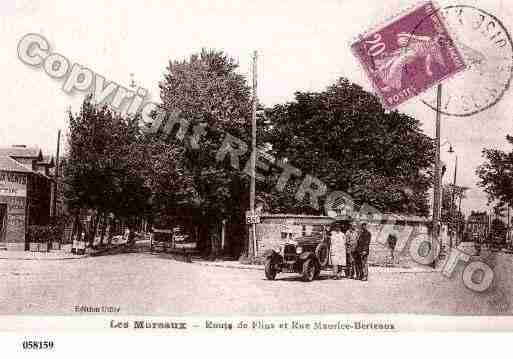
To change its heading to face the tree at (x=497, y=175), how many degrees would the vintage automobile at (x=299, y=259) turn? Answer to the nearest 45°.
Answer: approximately 135° to its left

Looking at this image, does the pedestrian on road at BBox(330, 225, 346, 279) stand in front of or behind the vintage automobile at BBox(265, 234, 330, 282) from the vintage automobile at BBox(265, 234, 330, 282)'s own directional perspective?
behind

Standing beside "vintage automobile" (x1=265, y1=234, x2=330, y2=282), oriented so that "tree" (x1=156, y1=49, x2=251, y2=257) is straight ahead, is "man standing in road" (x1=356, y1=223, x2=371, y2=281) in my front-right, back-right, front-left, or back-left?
back-right

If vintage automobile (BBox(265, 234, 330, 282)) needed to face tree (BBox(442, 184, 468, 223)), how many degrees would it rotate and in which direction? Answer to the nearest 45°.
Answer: approximately 135° to its right

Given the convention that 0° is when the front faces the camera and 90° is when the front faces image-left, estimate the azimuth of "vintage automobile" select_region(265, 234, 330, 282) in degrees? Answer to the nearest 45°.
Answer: approximately 45°

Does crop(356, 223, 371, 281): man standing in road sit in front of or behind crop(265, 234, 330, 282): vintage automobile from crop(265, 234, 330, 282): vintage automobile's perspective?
behind

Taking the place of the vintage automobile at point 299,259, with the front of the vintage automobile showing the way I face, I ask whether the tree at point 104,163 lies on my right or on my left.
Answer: on my right
